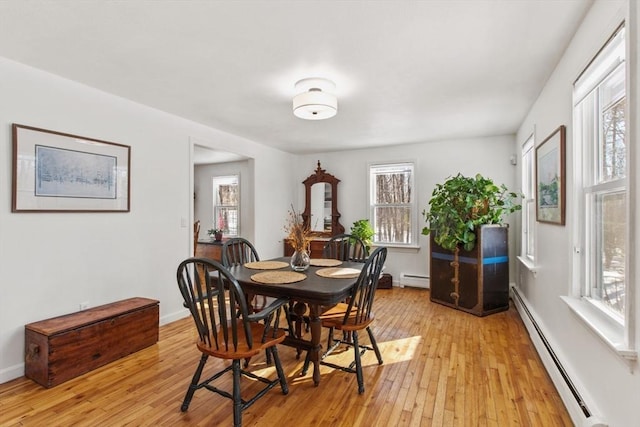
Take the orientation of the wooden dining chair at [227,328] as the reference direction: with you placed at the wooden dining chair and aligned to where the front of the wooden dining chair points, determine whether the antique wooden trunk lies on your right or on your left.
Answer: on your left

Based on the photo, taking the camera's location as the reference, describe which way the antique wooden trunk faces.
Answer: facing the viewer and to the right of the viewer

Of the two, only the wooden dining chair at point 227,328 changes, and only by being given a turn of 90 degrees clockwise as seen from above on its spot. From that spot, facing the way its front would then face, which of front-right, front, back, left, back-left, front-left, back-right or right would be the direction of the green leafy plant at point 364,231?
left

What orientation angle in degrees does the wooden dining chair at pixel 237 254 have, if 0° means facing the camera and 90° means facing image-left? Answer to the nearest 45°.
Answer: approximately 315°

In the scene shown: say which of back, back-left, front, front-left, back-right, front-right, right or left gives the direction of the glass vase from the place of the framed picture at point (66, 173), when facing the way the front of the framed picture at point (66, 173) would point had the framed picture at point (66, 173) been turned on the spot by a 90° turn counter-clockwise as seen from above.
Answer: right

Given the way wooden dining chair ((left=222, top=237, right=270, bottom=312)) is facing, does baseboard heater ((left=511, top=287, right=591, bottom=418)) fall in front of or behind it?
in front

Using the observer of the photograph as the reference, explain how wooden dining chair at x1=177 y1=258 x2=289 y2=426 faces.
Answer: facing away from the viewer and to the right of the viewer

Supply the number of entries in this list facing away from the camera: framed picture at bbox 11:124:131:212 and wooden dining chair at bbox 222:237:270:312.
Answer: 0

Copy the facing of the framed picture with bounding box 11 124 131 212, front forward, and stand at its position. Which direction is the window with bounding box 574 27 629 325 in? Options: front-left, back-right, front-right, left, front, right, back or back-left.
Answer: front

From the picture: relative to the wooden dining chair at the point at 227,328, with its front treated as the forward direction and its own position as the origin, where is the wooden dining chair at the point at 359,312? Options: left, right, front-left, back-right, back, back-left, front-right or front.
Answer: front-right

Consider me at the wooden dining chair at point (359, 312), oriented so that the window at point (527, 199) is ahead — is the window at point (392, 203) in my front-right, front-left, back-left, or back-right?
front-left

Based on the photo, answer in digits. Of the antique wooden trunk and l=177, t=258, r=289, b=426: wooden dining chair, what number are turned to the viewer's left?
0

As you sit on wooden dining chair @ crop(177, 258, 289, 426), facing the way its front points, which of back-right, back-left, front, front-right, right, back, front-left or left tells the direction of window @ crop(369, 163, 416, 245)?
front

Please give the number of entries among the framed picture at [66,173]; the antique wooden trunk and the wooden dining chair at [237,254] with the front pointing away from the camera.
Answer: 0

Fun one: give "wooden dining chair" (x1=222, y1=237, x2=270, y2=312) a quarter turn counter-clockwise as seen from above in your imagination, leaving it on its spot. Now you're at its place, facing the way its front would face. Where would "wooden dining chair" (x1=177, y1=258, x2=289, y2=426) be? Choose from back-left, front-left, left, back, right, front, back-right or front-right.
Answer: back-right

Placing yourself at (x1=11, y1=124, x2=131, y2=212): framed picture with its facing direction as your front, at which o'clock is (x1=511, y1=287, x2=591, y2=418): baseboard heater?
The baseboard heater is roughly at 12 o'clock from the framed picture.

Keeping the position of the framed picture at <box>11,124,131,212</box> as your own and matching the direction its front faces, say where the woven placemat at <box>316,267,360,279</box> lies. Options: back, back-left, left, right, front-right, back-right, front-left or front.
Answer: front

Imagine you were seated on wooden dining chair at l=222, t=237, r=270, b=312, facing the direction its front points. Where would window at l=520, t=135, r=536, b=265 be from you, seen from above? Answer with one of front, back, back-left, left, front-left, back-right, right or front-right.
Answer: front-left
